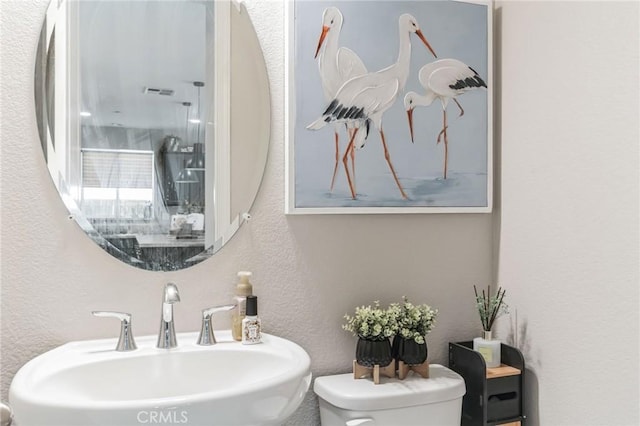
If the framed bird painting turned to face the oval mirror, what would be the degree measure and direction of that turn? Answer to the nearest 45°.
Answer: approximately 45° to its right

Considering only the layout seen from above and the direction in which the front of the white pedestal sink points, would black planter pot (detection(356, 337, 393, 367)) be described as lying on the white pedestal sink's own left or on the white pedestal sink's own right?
on the white pedestal sink's own left

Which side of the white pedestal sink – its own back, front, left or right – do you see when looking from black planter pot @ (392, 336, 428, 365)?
left

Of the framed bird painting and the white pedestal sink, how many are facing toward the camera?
2

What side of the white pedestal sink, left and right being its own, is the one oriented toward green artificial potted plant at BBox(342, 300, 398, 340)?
left

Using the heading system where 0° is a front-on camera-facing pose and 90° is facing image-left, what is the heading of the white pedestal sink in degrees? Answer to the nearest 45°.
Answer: approximately 0°

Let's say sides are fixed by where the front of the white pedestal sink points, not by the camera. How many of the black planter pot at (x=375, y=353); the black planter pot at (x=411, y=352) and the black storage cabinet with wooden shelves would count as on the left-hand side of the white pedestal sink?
3
